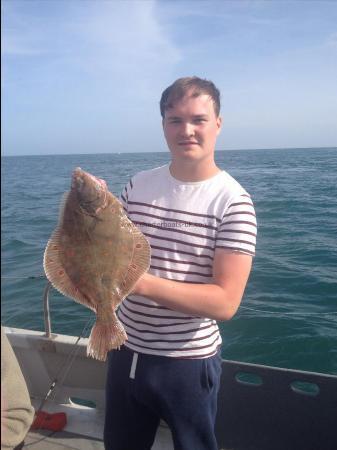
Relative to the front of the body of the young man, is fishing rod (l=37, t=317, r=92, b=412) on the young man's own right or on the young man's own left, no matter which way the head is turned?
on the young man's own right

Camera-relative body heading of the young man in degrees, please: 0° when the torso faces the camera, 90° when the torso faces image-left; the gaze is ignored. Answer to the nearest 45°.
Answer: approximately 45°
